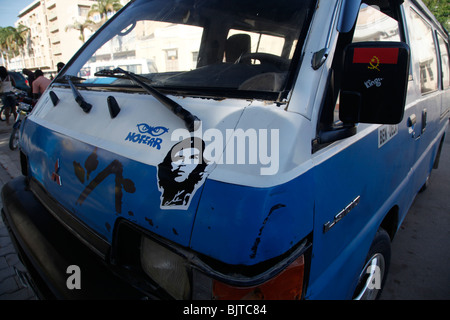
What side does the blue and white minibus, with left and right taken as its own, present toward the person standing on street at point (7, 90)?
right

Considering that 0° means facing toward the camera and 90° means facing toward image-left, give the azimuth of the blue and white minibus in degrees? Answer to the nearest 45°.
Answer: approximately 45°

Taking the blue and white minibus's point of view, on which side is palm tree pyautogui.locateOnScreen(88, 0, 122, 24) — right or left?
on its right

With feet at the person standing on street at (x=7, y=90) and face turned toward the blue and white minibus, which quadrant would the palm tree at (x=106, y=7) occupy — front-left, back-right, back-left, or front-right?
back-left

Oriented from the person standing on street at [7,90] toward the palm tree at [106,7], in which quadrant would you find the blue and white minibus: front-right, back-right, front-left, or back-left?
back-right
